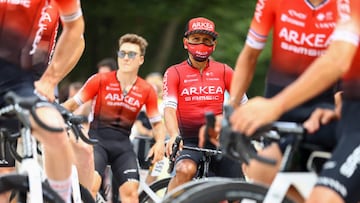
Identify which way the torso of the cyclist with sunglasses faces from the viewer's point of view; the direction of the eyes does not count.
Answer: toward the camera

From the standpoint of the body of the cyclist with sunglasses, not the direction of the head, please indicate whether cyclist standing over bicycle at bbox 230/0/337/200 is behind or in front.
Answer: in front

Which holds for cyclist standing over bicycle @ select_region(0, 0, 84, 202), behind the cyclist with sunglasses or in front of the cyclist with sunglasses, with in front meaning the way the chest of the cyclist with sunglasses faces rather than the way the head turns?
in front

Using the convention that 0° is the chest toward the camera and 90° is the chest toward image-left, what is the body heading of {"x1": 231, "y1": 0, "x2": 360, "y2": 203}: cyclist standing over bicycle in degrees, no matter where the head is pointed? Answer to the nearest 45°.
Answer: approximately 90°

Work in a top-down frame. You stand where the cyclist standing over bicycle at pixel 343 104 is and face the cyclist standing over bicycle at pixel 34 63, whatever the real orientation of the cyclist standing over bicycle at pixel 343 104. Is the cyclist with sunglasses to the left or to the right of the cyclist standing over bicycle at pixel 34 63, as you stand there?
right

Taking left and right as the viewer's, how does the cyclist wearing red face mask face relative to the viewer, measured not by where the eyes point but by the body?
facing the viewer

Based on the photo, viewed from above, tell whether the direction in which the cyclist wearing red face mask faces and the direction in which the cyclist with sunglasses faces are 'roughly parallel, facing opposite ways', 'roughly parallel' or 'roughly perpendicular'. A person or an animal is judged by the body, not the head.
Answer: roughly parallel
